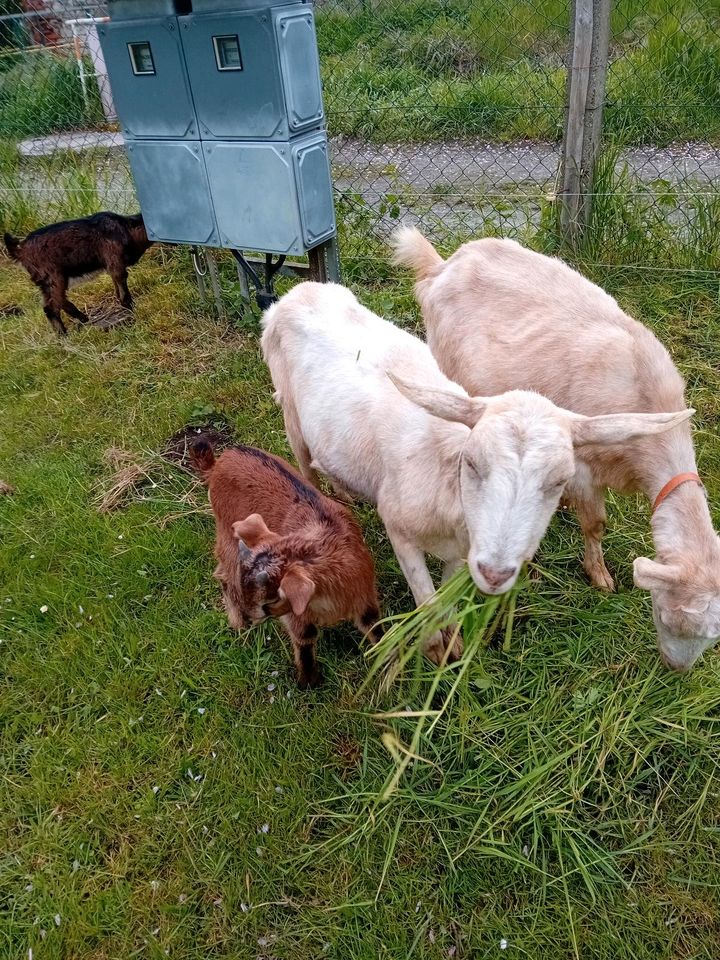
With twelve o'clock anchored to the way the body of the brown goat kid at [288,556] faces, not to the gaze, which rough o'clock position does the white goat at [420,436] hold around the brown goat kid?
The white goat is roughly at 10 o'clock from the brown goat kid.

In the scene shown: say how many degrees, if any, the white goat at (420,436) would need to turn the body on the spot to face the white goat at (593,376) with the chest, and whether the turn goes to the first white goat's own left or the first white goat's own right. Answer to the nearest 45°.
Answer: approximately 90° to the first white goat's own left

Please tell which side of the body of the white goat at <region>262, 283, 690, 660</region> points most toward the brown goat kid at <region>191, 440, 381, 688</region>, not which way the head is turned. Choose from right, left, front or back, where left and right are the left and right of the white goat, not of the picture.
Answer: right

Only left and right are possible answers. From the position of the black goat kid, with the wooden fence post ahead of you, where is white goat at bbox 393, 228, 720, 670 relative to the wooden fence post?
right

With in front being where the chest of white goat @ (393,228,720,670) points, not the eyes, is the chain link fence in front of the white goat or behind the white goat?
behind

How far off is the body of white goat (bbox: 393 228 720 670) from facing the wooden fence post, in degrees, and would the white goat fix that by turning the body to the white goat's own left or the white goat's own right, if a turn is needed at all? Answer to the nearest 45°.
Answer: approximately 135° to the white goat's own left

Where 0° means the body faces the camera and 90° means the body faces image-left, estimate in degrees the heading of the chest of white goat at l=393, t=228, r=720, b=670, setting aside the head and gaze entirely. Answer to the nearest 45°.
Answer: approximately 315°

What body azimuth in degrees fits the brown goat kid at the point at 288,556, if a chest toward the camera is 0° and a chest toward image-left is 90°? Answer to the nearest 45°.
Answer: approximately 315°

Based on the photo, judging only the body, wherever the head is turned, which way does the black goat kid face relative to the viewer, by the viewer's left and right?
facing to the right of the viewer

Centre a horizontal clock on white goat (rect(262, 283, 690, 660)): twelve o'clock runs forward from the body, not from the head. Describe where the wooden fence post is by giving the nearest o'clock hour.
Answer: The wooden fence post is roughly at 8 o'clock from the white goat.

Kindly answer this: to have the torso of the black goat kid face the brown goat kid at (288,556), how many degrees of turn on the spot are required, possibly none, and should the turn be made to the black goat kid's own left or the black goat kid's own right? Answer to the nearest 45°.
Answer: approximately 90° to the black goat kid's own right

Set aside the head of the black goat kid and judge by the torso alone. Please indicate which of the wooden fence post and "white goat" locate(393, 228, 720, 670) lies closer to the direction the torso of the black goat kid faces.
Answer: the wooden fence post

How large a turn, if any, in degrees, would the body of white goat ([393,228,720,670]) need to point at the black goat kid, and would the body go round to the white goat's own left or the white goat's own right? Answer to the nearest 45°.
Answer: approximately 180°
